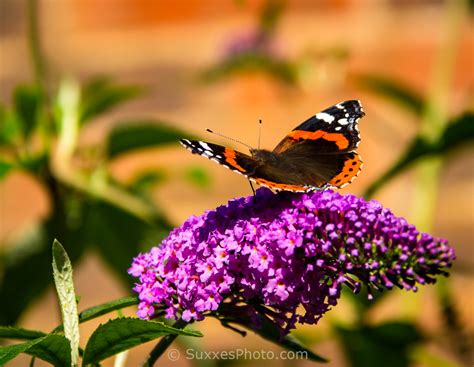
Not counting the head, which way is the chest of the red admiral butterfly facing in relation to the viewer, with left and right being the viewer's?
facing away from the viewer and to the left of the viewer

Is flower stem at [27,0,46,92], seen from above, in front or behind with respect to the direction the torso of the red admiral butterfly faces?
in front

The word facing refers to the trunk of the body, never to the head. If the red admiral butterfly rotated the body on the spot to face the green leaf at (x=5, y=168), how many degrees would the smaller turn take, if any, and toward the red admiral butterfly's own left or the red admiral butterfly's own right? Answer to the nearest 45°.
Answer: approximately 45° to the red admiral butterfly's own left

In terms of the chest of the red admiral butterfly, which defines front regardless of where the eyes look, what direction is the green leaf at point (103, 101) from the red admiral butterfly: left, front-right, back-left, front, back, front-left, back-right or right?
front

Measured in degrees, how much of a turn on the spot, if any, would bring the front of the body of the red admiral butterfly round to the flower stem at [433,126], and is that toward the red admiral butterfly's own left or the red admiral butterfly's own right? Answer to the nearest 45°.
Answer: approximately 90° to the red admiral butterfly's own right
